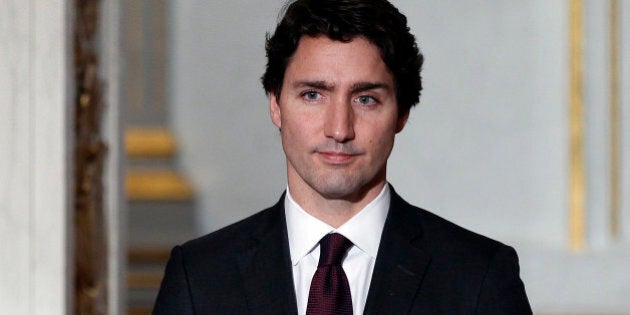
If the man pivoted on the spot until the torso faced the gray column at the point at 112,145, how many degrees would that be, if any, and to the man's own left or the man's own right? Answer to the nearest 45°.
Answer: approximately 135° to the man's own right

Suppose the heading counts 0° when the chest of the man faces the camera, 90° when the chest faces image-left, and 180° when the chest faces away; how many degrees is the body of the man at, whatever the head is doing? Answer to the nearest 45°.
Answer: approximately 0°

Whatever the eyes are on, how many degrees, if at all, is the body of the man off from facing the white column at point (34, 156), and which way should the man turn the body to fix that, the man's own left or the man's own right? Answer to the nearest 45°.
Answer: approximately 135° to the man's own right
